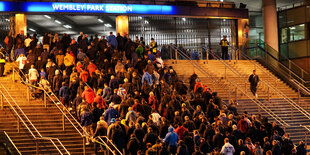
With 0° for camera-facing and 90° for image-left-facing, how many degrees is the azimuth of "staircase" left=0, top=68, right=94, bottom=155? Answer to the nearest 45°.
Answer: approximately 315°

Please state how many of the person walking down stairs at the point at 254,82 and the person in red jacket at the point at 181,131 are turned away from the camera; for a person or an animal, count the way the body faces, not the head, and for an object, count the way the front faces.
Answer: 1

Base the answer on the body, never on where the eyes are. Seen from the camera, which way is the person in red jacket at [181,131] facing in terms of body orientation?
away from the camera

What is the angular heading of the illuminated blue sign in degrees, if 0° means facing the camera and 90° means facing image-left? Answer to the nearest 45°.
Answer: approximately 0°

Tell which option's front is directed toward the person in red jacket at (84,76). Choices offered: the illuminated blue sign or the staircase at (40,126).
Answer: the illuminated blue sign

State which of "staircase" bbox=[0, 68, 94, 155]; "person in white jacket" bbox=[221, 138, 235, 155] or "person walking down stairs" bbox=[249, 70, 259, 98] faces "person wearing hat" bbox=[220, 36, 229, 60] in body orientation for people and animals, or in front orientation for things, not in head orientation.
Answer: the person in white jacket

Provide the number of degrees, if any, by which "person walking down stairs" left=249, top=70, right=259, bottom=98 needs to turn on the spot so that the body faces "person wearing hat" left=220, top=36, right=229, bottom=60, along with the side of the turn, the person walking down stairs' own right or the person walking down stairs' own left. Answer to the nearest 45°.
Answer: approximately 180°

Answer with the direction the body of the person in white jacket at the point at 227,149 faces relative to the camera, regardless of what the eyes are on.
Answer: away from the camera

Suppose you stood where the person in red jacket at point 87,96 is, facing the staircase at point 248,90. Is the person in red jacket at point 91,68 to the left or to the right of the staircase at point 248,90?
left
